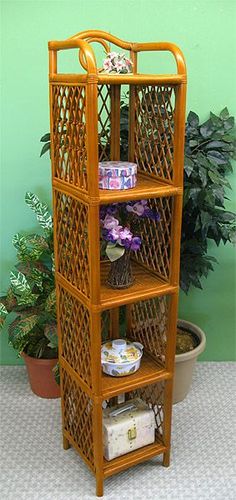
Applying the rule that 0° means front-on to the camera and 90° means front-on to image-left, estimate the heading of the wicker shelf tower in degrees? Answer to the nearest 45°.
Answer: approximately 315°

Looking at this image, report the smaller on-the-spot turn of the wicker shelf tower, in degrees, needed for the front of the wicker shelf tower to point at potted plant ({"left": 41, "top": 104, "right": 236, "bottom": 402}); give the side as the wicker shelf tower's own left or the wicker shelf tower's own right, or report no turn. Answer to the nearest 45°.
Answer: approximately 90° to the wicker shelf tower's own left
